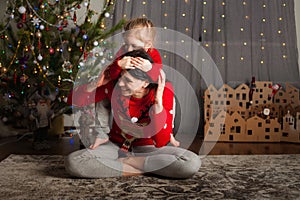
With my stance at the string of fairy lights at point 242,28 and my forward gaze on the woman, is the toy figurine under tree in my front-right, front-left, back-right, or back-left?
front-right

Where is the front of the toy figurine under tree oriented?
toward the camera

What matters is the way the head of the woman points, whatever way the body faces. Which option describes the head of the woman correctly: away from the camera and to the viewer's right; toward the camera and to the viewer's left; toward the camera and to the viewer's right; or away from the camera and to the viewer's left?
toward the camera and to the viewer's left

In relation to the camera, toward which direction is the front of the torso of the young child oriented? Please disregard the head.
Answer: toward the camera

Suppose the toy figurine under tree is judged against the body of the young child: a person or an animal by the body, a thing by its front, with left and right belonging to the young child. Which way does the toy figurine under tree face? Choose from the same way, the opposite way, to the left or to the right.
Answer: the same way

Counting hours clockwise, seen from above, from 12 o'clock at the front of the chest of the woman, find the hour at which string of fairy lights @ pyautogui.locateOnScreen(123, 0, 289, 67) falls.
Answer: The string of fairy lights is roughly at 7 o'clock from the woman.

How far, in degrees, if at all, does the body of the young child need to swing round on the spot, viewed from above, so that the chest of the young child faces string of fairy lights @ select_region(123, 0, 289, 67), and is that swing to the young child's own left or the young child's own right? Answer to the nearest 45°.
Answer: approximately 135° to the young child's own left

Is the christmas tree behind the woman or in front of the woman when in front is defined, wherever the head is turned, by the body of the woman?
behind

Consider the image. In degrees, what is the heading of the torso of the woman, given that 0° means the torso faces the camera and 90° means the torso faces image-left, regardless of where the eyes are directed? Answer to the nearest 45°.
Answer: approximately 0°

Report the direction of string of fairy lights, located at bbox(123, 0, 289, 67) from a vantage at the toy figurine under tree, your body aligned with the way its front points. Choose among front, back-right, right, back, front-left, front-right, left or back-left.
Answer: left

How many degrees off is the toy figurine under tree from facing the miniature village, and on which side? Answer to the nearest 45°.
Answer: approximately 90° to its left
